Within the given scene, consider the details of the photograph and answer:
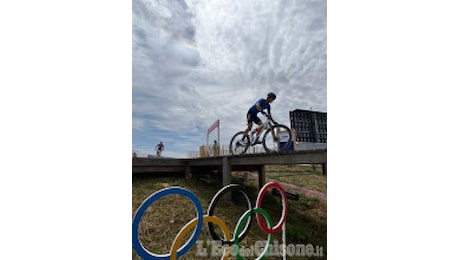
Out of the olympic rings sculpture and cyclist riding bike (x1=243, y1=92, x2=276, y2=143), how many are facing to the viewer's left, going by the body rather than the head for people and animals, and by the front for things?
0

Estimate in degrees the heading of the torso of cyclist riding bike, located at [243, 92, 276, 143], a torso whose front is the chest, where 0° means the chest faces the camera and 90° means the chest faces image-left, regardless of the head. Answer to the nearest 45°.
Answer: approximately 270°

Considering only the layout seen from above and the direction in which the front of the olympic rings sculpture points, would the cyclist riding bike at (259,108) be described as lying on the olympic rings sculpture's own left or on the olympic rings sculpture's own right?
on the olympic rings sculpture's own left

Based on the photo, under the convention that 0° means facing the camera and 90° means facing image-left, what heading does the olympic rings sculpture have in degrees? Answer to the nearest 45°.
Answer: approximately 315°
